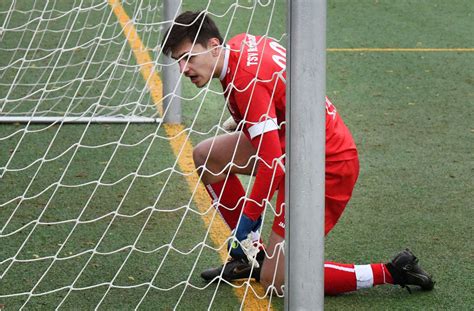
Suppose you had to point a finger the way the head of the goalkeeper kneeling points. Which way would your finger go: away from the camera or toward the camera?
toward the camera

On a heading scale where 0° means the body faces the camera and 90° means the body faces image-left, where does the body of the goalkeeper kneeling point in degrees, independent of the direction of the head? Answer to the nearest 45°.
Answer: approximately 90°

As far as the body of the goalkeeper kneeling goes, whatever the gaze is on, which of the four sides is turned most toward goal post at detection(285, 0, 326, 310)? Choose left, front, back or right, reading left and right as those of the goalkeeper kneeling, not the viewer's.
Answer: left
